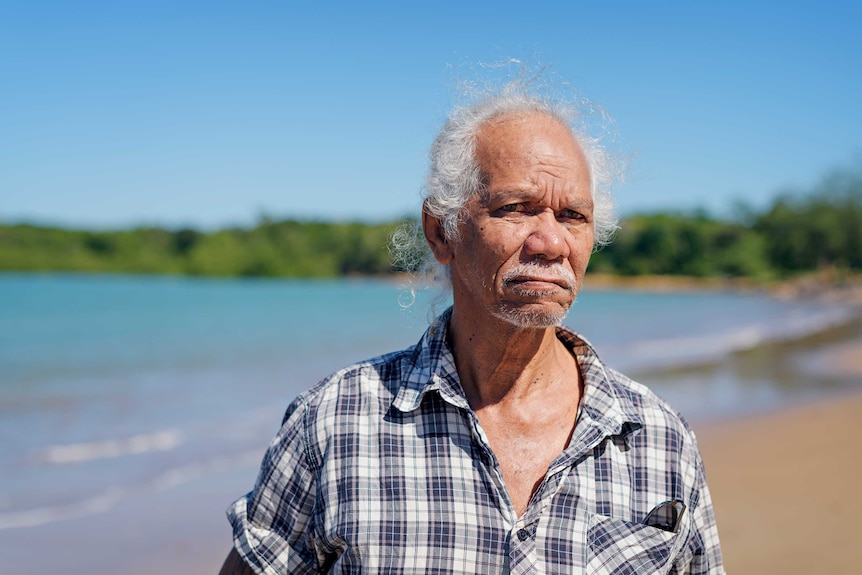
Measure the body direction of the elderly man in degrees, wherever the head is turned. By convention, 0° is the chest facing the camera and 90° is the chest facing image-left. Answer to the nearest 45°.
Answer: approximately 315°
